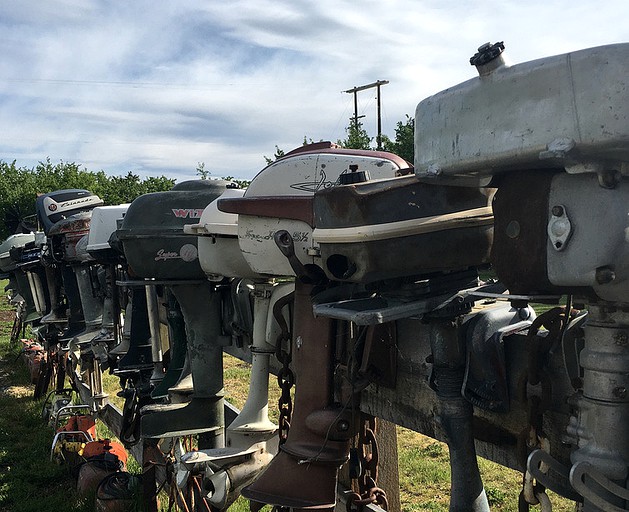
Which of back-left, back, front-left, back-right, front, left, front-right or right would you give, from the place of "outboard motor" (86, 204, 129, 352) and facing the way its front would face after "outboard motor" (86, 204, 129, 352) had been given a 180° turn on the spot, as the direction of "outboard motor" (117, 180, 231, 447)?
front-left

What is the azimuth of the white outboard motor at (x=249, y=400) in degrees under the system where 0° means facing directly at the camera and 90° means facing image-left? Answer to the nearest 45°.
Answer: approximately 225°

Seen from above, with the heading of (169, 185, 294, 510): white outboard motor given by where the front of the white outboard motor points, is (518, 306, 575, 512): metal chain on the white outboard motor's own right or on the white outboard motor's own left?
on the white outboard motor's own right

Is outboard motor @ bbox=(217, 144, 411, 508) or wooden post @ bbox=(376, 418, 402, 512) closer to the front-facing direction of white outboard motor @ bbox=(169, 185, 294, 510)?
the wooden post

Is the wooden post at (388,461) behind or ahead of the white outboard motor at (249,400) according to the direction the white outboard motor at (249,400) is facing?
ahead

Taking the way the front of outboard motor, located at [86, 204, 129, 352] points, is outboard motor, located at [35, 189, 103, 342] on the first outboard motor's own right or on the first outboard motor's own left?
on the first outboard motor's own left

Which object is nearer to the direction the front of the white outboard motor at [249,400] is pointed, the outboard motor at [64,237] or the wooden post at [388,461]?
the wooden post

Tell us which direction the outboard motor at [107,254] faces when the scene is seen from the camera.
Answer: facing away from the viewer and to the right of the viewer

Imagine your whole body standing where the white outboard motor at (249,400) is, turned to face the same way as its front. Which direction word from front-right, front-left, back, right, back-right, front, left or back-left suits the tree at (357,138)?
front-left

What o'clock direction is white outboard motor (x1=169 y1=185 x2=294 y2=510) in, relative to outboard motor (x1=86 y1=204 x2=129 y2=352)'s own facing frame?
The white outboard motor is roughly at 4 o'clock from the outboard motor.

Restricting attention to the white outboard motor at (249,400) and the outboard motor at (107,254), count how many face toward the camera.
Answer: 0

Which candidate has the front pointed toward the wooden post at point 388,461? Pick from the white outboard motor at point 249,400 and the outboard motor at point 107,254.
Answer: the white outboard motor
